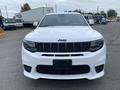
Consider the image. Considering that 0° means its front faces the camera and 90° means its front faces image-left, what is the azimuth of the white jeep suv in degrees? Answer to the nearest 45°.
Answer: approximately 0°
